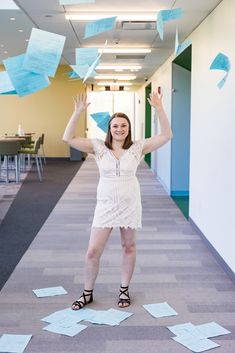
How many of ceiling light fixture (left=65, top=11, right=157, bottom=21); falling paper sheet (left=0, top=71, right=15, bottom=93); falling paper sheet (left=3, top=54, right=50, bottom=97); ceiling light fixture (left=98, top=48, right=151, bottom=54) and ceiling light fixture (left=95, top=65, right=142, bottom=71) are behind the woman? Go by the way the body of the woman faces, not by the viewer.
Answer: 3

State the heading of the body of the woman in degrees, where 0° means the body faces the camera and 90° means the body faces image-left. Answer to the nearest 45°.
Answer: approximately 0°

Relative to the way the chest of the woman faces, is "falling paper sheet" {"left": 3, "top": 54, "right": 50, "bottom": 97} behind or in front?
in front

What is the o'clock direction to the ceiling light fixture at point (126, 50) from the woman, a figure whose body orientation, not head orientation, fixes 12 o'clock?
The ceiling light fixture is roughly at 6 o'clock from the woman.

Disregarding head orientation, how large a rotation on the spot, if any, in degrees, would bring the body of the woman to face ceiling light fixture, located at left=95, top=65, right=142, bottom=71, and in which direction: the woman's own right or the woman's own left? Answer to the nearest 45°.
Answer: approximately 180°

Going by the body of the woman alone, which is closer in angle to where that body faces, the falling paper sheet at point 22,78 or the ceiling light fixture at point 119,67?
the falling paper sheet
